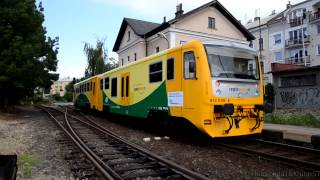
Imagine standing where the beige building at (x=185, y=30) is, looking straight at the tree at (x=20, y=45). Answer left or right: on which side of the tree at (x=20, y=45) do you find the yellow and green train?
left

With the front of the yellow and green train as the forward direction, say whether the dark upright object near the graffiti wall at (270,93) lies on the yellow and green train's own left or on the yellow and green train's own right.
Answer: on the yellow and green train's own left

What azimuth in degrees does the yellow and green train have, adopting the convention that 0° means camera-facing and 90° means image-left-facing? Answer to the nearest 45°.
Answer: approximately 315°

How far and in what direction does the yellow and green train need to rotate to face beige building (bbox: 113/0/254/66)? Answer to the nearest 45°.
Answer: approximately 135° to its left

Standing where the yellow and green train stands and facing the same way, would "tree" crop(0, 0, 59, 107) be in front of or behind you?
behind
